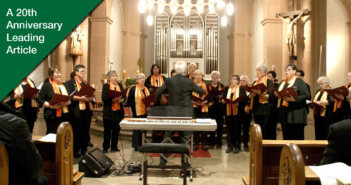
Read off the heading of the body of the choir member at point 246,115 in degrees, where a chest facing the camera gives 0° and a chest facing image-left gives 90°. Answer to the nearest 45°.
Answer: approximately 45°

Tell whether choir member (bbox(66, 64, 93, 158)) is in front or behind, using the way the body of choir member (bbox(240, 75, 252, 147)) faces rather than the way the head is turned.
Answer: in front

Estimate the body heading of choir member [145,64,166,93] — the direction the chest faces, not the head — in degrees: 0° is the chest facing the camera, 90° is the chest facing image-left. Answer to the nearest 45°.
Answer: approximately 0°

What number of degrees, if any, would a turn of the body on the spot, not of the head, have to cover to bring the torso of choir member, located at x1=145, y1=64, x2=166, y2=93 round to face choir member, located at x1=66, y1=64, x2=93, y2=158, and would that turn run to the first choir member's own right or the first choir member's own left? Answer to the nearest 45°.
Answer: approximately 45° to the first choir member's own right

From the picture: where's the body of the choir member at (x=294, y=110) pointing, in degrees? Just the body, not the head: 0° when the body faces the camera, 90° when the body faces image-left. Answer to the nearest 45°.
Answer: approximately 45°

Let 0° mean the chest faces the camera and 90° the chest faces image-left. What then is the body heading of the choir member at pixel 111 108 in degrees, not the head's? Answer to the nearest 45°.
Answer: approximately 315°
